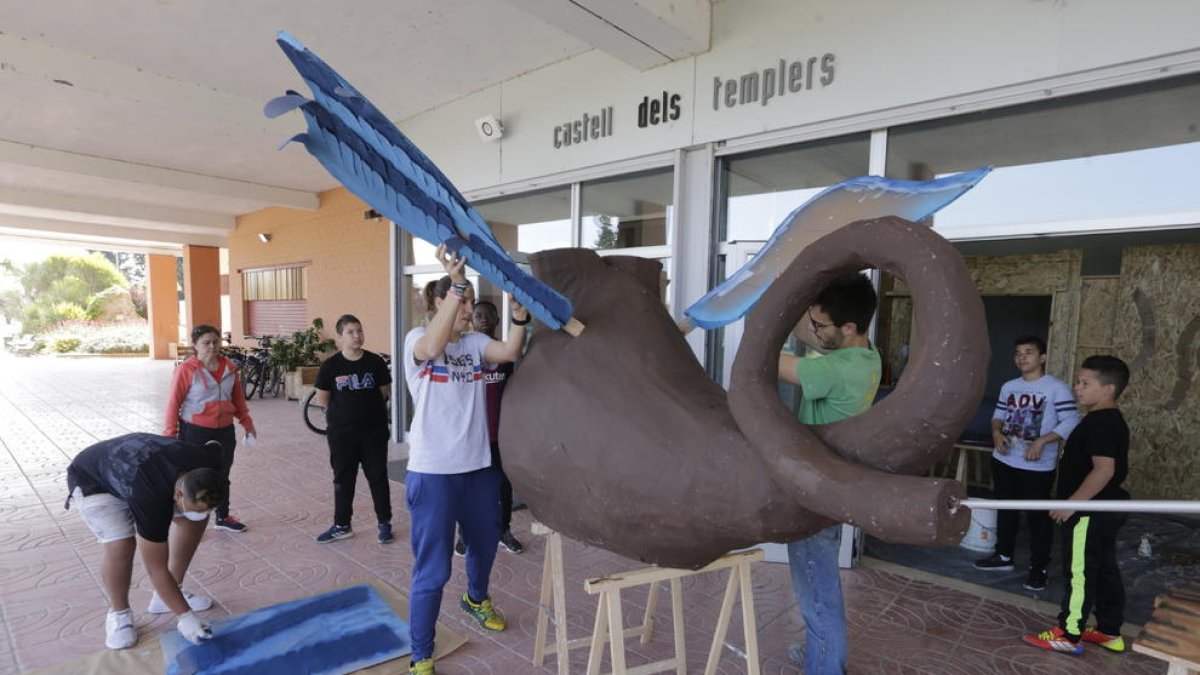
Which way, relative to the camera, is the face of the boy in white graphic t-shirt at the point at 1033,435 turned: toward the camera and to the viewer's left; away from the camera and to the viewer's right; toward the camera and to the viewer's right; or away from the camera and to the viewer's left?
toward the camera and to the viewer's left

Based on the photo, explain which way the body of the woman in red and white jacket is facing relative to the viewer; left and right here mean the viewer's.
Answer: facing the viewer and to the right of the viewer

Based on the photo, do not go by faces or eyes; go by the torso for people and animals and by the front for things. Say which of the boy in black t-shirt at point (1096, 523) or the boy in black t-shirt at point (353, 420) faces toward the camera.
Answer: the boy in black t-shirt at point (353, 420)

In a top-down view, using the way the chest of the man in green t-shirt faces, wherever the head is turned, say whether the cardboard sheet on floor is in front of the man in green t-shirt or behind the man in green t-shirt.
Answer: in front

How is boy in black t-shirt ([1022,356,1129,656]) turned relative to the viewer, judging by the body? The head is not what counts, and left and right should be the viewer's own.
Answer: facing to the left of the viewer

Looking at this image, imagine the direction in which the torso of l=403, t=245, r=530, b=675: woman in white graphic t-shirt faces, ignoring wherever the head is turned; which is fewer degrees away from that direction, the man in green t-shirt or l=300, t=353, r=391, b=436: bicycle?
the man in green t-shirt

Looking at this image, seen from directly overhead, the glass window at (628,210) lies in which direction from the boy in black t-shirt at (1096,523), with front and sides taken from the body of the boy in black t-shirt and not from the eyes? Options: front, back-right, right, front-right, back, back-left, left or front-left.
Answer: front

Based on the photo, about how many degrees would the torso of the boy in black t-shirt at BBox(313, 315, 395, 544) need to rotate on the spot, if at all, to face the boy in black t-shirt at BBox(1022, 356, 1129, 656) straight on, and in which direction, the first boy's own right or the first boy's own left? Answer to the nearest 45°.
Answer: approximately 45° to the first boy's own left

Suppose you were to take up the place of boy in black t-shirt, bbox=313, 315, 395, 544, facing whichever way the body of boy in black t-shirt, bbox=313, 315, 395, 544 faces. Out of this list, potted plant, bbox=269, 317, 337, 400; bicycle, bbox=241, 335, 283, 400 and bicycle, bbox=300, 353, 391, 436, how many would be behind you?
3

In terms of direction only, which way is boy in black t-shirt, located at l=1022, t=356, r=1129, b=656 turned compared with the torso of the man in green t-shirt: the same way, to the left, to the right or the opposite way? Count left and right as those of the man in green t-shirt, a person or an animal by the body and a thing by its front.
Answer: the same way

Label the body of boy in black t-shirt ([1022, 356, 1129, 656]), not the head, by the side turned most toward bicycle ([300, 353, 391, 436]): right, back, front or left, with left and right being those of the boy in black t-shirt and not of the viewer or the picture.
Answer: front

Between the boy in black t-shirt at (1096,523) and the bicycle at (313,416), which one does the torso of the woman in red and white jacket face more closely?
the boy in black t-shirt

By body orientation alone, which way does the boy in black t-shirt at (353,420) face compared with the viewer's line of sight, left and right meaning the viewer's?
facing the viewer

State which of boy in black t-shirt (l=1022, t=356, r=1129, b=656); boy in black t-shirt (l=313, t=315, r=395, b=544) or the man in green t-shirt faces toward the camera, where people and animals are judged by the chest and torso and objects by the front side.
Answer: boy in black t-shirt (l=313, t=315, r=395, b=544)

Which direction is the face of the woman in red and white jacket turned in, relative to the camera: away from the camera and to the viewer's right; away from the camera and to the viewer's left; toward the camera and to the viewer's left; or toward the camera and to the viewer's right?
toward the camera and to the viewer's right

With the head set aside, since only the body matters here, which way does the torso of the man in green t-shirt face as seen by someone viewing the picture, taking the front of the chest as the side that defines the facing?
to the viewer's left
